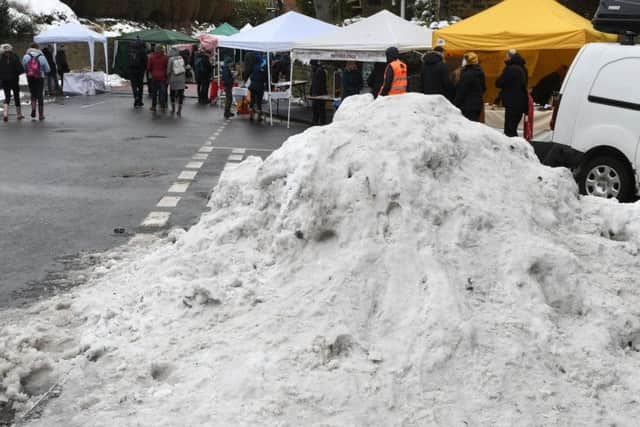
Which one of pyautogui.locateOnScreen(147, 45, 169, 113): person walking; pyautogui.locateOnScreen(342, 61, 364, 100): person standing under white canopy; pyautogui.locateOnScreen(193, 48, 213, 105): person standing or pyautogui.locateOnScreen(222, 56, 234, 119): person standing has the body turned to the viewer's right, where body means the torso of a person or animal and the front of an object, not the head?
pyautogui.locateOnScreen(222, 56, 234, 119): person standing

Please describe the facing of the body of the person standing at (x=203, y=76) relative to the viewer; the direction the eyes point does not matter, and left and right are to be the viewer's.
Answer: facing away from the viewer

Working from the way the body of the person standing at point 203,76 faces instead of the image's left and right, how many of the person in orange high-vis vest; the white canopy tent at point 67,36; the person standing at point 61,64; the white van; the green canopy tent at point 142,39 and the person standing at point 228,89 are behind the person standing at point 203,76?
3

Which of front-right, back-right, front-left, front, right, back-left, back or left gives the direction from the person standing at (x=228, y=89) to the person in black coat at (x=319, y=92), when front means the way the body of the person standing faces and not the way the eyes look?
front-right

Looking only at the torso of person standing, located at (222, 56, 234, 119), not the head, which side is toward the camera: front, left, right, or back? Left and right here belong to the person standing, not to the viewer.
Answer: right

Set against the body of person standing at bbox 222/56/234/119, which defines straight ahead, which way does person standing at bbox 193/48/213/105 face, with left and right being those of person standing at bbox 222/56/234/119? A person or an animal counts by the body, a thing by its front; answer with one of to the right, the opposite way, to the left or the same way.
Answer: to the left

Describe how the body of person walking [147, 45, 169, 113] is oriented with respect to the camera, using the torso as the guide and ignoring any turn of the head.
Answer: away from the camera

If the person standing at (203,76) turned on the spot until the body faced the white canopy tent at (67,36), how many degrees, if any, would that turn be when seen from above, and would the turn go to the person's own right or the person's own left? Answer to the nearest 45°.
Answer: approximately 45° to the person's own left

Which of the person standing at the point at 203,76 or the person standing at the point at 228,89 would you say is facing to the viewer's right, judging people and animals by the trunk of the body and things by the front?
the person standing at the point at 228,89

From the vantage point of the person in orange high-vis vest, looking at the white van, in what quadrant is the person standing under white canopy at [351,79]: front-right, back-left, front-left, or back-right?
back-left

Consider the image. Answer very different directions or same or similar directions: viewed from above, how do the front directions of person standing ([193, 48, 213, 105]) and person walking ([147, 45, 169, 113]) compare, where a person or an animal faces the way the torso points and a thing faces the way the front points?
same or similar directions
